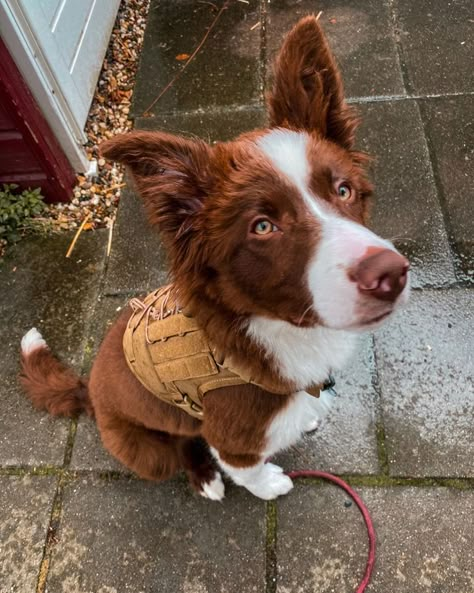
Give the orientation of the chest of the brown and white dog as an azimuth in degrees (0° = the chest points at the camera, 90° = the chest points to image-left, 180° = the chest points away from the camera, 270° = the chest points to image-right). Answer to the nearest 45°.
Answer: approximately 315°

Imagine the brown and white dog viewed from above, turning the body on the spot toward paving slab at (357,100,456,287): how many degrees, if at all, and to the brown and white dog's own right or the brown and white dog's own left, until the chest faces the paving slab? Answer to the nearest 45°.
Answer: approximately 90° to the brown and white dog's own left

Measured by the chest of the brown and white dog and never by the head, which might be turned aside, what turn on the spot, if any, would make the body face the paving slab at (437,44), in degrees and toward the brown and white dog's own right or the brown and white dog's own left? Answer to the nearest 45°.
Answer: approximately 90° to the brown and white dog's own left

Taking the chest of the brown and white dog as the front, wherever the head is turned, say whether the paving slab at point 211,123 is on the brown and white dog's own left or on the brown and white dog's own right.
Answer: on the brown and white dog's own left

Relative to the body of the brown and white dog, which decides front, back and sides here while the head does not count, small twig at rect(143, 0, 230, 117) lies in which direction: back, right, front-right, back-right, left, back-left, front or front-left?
back-left

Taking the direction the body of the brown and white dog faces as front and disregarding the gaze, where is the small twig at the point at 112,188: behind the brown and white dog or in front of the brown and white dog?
behind

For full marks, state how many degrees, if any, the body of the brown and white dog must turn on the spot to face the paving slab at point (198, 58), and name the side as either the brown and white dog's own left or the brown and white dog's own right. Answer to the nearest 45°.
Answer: approximately 135° to the brown and white dog's own left

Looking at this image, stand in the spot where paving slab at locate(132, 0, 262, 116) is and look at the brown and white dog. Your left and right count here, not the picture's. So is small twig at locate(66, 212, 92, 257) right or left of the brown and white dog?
right

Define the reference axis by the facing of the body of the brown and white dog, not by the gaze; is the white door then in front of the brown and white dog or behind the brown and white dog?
behind
